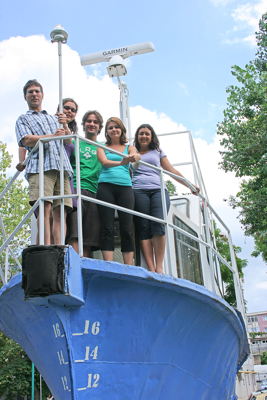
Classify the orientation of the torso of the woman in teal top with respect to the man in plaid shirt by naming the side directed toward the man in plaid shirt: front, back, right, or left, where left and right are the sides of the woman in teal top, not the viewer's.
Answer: right

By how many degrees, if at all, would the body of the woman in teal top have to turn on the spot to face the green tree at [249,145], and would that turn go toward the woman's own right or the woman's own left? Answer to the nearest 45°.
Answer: approximately 135° to the woman's own left

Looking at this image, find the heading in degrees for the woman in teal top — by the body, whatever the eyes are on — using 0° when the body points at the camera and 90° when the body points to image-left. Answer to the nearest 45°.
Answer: approximately 0°

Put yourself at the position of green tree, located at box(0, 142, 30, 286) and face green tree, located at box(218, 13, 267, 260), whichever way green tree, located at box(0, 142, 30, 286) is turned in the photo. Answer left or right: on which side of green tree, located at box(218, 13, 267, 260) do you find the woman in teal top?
right
